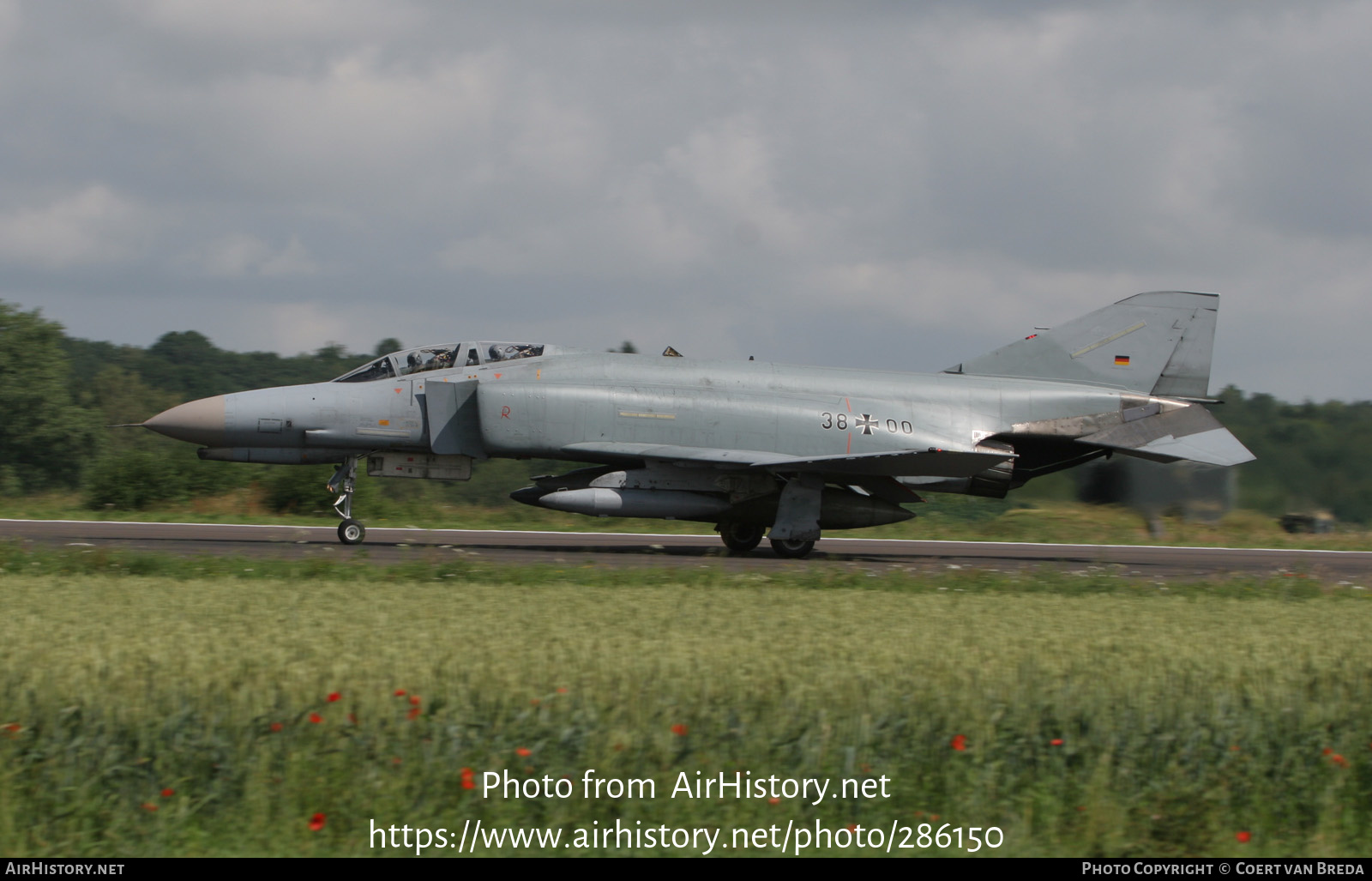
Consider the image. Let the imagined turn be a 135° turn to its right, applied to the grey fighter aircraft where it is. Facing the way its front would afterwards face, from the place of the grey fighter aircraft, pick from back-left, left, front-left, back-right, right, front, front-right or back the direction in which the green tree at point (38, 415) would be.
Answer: left

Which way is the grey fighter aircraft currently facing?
to the viewer's left
